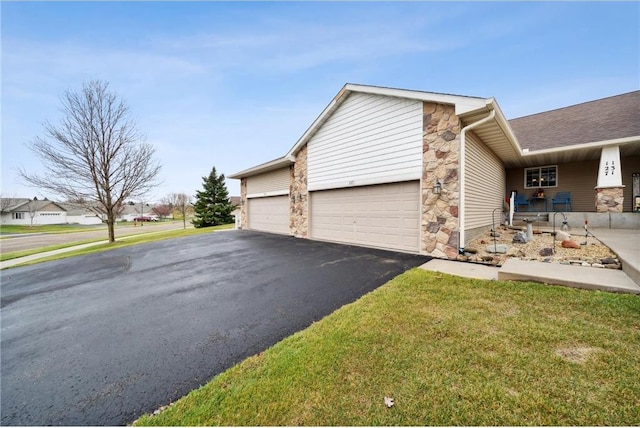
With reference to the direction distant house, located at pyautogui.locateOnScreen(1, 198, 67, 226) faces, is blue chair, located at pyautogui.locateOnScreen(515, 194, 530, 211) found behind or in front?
in front

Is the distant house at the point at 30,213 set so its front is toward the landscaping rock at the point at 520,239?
yes

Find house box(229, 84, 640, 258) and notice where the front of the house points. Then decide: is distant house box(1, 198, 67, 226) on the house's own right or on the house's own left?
on the house's own right

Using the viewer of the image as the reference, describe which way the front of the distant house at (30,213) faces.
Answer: facing the viewer

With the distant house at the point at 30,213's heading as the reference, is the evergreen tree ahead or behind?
ahead

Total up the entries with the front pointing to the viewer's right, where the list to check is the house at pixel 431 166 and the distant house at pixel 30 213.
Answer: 0

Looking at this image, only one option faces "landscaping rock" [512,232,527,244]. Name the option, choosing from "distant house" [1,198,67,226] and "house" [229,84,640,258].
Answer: the distant house

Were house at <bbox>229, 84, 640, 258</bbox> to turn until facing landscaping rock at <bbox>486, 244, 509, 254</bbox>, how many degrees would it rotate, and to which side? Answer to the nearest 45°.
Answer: approximately 90° to its left

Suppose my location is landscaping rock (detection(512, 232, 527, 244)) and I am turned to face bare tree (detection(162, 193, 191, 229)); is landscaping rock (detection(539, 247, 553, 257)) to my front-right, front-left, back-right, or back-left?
back-left

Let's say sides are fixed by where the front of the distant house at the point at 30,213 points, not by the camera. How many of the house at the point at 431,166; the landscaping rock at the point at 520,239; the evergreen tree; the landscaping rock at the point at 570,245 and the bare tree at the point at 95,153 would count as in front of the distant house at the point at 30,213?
5

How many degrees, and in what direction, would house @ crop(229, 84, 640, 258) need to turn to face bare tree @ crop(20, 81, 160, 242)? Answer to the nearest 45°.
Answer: approximately 45° to its right

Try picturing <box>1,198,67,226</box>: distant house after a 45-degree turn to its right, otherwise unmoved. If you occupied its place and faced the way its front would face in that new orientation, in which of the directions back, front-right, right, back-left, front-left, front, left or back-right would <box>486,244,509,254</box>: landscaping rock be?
front-left

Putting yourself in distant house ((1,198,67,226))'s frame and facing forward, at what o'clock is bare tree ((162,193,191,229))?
The bare tree is roughly at 11 o'clock from the distant house.

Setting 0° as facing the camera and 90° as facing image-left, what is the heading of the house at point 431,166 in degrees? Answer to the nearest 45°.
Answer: approximately 45°
